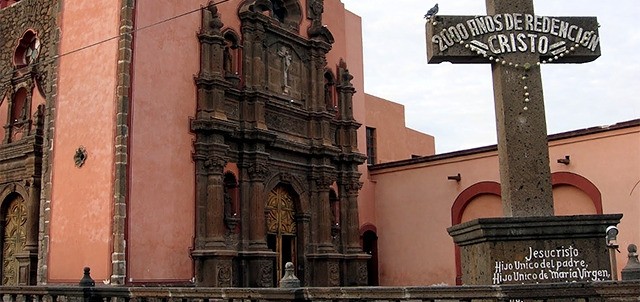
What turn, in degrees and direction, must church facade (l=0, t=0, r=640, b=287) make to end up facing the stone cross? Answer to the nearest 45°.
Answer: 0° — it already faces it

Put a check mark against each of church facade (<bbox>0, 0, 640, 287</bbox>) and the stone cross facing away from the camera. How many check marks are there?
0

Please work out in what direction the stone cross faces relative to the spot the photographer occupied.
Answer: facing the viewer

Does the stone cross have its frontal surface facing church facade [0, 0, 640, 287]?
no

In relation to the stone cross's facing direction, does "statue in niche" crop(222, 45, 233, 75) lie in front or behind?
behind

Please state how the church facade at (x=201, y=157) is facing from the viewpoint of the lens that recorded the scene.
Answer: facing the viewer and to the right of the viewer
